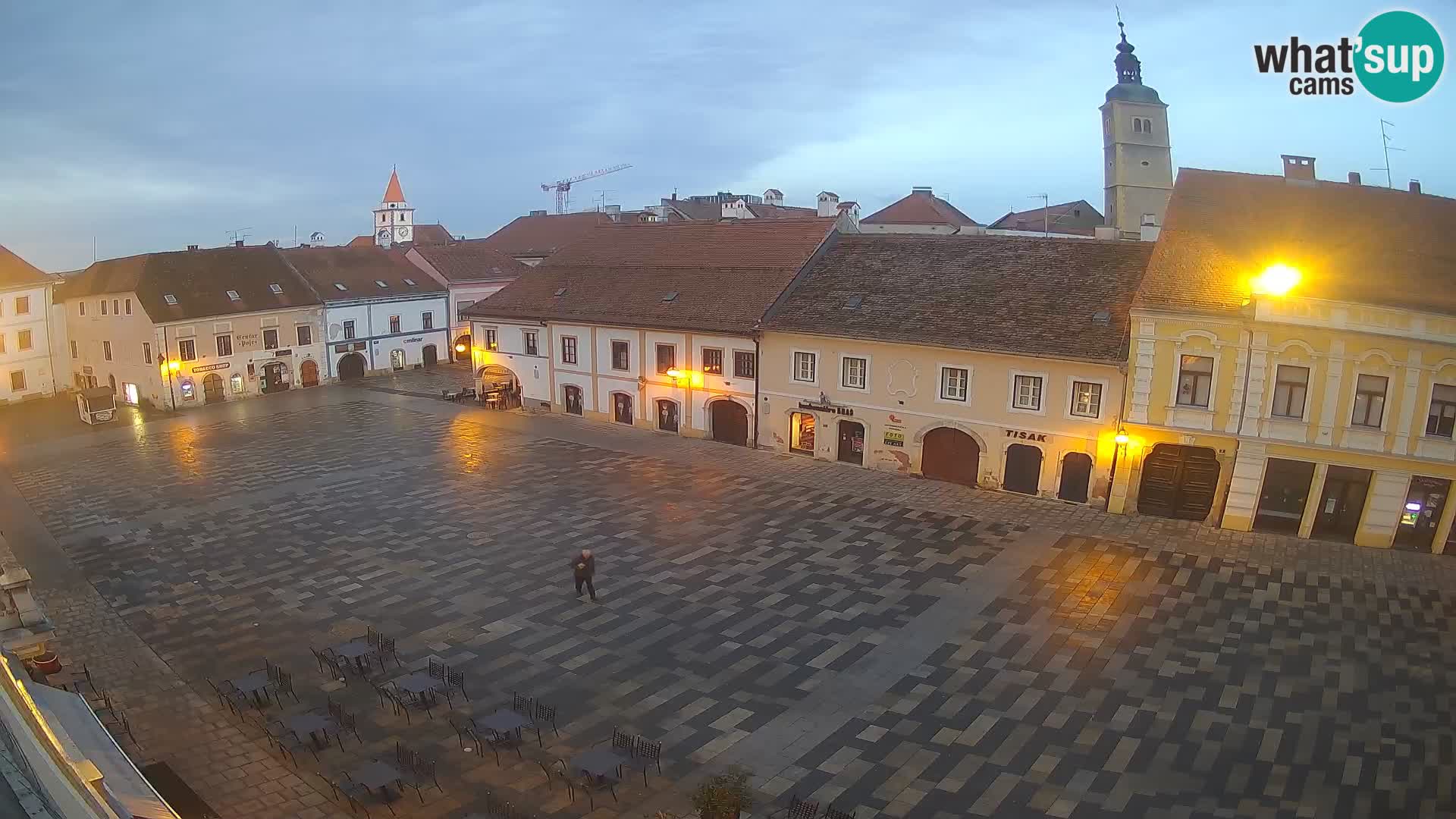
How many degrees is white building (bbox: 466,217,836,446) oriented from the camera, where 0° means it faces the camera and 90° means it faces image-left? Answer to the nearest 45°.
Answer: approximately 45°

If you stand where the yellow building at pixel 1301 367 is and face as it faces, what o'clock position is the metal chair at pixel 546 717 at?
The metal chair is roughly at 1 o'clock from the yellow building.

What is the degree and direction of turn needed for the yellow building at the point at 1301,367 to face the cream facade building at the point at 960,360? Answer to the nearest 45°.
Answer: approximately 90° to its right

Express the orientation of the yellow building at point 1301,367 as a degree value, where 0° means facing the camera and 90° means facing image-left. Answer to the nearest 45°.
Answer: approximately 0°

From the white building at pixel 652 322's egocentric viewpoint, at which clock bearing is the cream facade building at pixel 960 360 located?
The cream facade building is roughly at 9 o'clock from the white building.

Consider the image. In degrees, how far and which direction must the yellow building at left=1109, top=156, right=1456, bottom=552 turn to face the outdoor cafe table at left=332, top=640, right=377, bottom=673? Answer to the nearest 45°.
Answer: approximately 45° to its right

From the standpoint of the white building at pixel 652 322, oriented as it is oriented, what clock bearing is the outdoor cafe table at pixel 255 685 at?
The outdoor cafe table is roughly at 11 o'clock from the white building.

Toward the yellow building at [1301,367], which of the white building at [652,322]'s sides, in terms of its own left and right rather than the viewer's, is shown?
left

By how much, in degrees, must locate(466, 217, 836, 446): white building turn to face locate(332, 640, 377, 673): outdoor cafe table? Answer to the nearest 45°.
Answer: approximately 45° to its left
